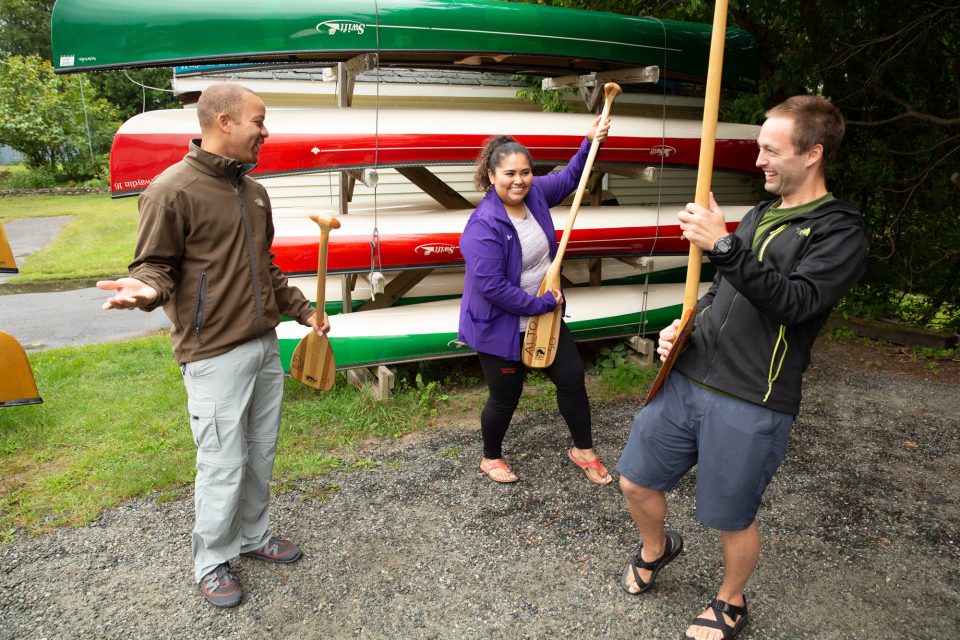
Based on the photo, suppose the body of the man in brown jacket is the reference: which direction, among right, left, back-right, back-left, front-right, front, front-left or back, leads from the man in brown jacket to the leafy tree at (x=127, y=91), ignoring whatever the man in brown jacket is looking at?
back-left

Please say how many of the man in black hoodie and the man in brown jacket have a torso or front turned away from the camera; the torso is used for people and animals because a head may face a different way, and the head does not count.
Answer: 0

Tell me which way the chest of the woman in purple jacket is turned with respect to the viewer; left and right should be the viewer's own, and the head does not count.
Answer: facing the viewer and to the right of the viewer

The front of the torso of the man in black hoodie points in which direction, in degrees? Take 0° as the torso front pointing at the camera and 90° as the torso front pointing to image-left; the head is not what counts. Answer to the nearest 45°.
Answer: approximately 45°

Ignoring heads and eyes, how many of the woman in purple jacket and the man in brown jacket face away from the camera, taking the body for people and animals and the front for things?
0

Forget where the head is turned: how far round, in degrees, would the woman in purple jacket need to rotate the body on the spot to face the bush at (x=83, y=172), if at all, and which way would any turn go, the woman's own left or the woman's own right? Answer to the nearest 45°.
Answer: approximately 180°

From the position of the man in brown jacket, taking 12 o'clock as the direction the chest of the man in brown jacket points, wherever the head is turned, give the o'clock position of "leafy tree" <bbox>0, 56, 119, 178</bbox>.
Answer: The leafy tree is roughly at 7 o'clock from the man in brown jacket.

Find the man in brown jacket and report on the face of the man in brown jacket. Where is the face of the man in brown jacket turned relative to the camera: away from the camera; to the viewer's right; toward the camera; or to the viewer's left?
to the viewer's right

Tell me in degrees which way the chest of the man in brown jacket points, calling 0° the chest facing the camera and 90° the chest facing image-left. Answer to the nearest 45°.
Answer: approximately 315°

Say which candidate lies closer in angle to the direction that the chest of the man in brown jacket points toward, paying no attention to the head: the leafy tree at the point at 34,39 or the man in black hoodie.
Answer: the man in black hoodie
